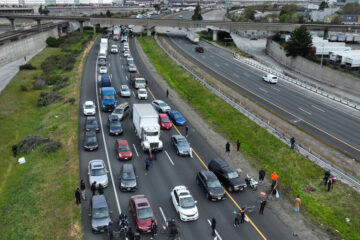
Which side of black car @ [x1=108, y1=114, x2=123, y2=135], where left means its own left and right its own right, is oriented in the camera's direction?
front

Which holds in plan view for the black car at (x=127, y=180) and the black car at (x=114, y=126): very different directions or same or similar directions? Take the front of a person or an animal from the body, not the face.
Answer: same or similar directions

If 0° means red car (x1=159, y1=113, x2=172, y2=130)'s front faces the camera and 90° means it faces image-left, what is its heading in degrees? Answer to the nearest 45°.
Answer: approximately 315°

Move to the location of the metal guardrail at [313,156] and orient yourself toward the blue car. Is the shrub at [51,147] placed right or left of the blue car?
left

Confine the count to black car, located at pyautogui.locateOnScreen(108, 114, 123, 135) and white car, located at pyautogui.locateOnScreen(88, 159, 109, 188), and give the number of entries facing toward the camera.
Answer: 2

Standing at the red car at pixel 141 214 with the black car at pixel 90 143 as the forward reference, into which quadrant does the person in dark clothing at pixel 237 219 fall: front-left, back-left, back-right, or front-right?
back-right

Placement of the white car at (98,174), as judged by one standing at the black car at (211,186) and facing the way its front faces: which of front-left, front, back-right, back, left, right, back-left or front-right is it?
back-right

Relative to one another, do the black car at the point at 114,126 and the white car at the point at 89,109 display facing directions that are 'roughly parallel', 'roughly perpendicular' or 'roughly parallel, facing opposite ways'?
roughly parallel

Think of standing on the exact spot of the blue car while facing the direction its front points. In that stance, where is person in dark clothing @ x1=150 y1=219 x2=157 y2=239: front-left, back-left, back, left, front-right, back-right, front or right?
front-right

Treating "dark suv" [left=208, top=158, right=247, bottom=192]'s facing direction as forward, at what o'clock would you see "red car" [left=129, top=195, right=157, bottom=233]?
The red car is roughly at 3 o'clock from the dark suv.

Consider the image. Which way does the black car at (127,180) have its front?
toward the camera

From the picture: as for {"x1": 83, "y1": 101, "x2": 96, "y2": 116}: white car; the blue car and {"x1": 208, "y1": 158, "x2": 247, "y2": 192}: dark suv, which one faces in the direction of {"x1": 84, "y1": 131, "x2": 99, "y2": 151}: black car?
the white car

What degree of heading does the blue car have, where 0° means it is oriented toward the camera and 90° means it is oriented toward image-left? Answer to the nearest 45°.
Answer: approximately 315°

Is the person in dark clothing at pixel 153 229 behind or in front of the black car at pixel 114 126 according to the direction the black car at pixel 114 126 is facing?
in front

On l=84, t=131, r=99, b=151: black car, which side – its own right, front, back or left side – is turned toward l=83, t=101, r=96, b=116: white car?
back

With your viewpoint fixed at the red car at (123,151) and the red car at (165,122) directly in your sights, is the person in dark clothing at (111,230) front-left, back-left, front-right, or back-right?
back-right

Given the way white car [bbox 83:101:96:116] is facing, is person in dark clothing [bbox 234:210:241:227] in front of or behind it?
in front

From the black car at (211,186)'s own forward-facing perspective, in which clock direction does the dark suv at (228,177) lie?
The dark suv is roughly at 9 o'clock from the black car.

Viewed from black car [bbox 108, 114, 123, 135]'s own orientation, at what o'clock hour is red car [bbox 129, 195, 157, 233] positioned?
The red car is roughly at 12 o'clock from the black car.

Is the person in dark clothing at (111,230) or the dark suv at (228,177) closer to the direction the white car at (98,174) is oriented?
the person in dark clothing

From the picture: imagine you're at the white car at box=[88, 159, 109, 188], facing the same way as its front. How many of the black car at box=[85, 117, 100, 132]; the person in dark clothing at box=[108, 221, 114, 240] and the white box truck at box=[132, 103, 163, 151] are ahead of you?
1
